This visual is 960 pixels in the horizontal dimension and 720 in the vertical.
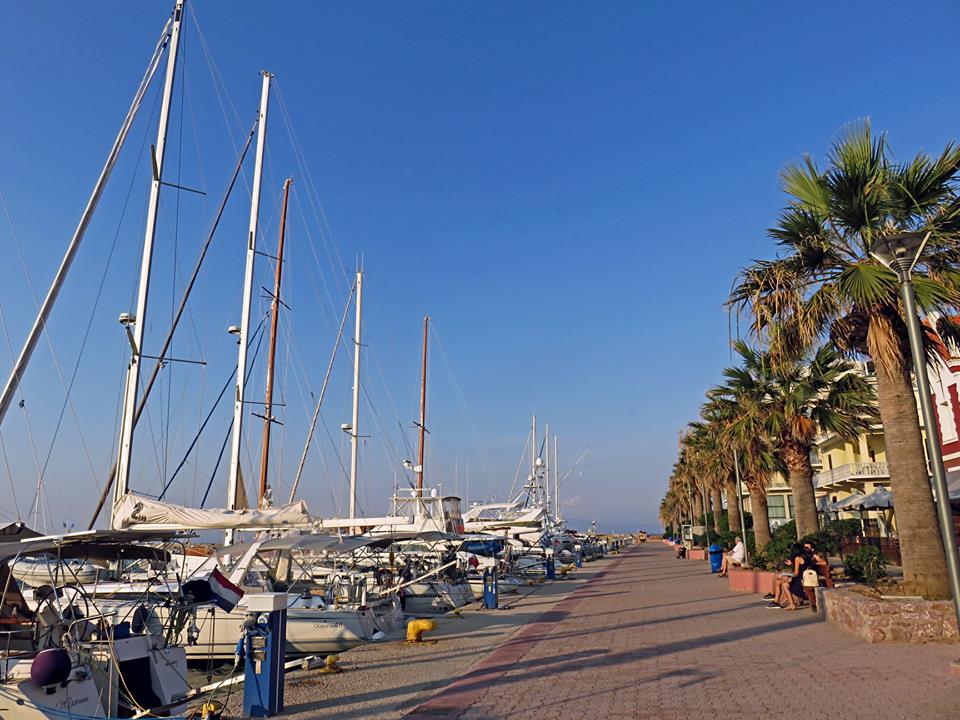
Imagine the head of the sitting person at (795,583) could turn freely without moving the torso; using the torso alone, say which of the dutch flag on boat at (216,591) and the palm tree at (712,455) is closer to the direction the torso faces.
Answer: the dutch flag on boat

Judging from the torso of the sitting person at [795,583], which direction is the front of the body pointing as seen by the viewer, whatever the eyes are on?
to the viewer's left

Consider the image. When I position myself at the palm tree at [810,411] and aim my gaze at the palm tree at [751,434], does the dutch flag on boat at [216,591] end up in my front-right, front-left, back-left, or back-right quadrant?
back-left

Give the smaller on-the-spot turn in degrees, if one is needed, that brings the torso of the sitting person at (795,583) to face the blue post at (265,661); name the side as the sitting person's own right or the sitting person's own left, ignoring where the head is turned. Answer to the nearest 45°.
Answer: approximately 45° to the sitting person's own left

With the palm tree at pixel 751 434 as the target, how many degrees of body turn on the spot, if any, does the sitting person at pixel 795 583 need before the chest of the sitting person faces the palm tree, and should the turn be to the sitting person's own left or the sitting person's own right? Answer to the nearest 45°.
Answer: approximately 90° to the sitting person's own right

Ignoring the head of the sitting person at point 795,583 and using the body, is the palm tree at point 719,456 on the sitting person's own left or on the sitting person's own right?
on the sitting person's own right

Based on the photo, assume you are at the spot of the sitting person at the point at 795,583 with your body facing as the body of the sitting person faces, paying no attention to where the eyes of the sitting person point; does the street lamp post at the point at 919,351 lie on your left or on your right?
on your left

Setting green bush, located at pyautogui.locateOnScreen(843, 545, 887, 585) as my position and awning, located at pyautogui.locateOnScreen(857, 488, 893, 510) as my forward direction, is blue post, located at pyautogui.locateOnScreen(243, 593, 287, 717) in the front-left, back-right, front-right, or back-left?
back-left

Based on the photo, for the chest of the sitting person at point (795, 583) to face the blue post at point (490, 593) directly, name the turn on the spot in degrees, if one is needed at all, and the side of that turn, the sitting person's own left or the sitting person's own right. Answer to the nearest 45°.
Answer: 0° — they already face it

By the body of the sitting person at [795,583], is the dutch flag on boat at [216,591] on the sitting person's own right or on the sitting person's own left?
on the sitting person's own left
